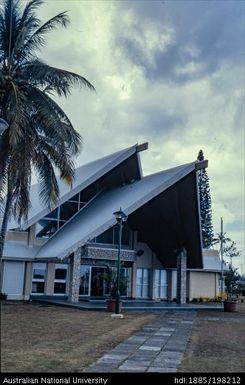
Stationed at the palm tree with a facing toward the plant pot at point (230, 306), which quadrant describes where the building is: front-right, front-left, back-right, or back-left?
front-left

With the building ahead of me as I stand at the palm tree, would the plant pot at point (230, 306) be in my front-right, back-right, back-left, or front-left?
front-right

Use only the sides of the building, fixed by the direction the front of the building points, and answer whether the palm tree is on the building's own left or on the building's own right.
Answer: on the building's own right

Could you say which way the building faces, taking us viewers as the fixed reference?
facing the viewer and to the right of the viewer

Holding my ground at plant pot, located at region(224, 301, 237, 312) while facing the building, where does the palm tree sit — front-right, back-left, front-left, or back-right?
front-left
